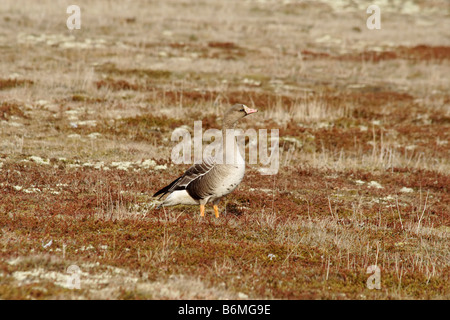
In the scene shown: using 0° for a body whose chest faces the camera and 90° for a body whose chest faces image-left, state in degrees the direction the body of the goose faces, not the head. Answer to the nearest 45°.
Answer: approximately 270°
